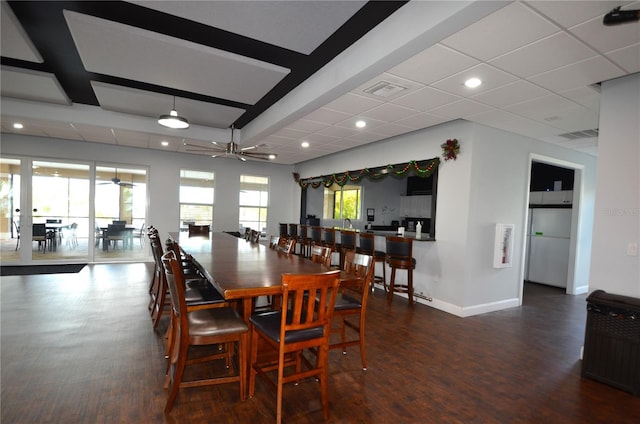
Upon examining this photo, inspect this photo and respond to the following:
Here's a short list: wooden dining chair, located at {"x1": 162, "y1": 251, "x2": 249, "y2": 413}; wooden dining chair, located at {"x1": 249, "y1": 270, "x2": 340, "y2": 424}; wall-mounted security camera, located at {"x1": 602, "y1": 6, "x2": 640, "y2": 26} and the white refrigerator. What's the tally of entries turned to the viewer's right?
1

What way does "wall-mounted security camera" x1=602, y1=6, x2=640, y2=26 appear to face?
to the viewer's left

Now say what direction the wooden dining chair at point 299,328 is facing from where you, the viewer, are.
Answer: facing away from the viewer and to the left of the viewer

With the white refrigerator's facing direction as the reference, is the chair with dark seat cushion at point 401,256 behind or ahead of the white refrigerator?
ahead

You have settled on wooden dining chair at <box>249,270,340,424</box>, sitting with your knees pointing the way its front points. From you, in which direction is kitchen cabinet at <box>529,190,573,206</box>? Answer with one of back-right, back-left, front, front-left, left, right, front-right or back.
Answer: right

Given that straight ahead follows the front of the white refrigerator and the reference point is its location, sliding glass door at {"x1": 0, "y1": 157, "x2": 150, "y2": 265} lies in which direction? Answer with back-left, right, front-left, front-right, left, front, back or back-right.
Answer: front

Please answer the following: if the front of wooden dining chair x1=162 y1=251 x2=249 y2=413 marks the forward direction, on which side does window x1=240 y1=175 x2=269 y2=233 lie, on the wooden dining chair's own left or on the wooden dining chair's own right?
on the wooden dining chair's own left

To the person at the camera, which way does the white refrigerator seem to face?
facing the viewer and to the left of the viewer

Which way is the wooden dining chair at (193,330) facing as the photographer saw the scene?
facing to the right of the viewer

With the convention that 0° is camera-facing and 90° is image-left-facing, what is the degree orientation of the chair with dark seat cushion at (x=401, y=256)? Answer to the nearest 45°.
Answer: approximately 225°

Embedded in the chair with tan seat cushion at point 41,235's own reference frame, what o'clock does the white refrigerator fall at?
The white refrigerator is roughly at 3 o'clock from the chair with tan seat cushion.

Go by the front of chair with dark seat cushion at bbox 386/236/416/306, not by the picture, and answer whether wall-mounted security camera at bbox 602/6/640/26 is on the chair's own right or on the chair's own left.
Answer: on the chair's own right

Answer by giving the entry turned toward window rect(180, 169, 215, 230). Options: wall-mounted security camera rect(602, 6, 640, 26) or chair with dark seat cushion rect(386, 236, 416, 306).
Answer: the wall-mounted security camera

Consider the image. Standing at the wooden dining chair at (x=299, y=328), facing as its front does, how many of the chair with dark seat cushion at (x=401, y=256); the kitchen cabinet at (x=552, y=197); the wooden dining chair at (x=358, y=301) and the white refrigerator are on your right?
4

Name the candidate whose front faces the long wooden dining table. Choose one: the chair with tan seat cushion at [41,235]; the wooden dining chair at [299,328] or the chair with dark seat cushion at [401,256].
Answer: the wooden dining chair

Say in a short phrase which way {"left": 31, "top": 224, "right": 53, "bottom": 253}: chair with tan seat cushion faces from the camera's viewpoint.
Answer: facing away from the viewer and to the right of the viewer
